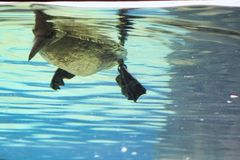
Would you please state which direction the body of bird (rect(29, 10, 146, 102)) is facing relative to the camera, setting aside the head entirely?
to the viewer's left
